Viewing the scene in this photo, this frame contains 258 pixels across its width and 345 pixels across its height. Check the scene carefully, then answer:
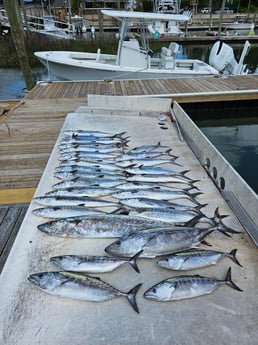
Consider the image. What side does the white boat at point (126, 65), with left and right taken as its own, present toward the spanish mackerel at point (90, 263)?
left

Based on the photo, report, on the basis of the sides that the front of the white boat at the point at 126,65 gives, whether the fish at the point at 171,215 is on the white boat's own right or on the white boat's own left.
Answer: on the white boat's own left

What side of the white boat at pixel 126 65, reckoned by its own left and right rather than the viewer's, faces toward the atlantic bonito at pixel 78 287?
left

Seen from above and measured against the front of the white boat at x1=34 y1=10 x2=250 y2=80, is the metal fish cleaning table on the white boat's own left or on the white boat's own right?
on the white boat's own left

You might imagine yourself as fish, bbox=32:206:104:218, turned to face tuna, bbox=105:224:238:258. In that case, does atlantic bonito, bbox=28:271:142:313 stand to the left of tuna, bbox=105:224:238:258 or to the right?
right

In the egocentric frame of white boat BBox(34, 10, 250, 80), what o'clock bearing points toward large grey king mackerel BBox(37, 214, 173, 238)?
The large grey king mackerel is roughly at 9 o'clock from the white boat.

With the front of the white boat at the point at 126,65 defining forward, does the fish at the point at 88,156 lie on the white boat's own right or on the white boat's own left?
on the white boat's own left

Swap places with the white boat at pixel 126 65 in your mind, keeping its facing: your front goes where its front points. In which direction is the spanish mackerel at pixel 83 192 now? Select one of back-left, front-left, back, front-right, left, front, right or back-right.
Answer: left

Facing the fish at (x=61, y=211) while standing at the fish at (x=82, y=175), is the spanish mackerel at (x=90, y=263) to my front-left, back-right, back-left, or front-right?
front-left

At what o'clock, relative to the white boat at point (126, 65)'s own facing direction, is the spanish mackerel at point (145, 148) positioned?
The spanish mackerel is roughly at 9 o'clock from the white boat.

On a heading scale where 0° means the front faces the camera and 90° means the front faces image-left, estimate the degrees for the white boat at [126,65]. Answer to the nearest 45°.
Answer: approximately 90°

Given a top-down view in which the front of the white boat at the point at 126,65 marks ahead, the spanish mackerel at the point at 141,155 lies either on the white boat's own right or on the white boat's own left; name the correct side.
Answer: on the white boat's own left

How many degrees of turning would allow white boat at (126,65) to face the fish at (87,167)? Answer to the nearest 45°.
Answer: approximately 90° to its left

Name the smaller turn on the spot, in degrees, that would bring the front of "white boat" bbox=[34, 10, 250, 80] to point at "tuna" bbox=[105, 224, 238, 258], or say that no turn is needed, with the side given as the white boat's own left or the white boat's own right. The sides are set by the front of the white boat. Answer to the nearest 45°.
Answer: approximately 90° to the white boat's own left

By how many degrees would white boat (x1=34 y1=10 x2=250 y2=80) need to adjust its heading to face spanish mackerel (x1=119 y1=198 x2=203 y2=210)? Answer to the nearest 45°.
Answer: approximately 90° to its left

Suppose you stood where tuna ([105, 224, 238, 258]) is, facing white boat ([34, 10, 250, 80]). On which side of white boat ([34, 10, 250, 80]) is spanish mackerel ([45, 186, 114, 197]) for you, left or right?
left

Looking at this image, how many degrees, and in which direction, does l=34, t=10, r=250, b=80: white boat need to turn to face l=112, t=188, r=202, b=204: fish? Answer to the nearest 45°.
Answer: approximately 90° to its left

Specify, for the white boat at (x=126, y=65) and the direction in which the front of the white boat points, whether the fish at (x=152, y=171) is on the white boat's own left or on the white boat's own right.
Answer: on the white boat's own left

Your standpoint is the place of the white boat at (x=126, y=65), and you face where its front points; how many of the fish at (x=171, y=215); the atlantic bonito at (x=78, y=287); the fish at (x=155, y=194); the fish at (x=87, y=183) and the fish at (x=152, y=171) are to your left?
5
